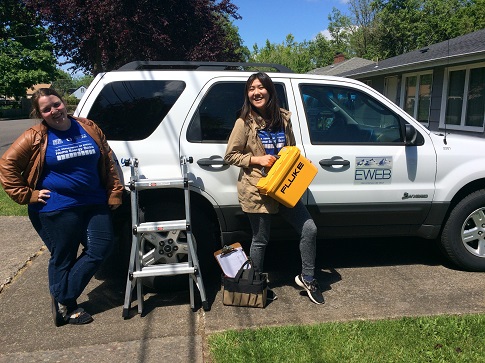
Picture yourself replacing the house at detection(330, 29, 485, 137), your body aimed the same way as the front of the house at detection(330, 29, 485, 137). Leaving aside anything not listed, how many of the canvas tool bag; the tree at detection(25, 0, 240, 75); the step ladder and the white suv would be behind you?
0

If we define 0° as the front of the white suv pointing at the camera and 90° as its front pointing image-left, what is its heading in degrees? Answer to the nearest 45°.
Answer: approximately 270°

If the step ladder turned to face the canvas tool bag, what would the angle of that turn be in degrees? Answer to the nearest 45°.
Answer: approximately 90° to its left

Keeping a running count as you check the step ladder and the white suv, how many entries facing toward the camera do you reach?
1

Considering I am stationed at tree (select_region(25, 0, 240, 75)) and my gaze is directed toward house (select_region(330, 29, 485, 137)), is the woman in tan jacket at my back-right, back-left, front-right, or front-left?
front-right

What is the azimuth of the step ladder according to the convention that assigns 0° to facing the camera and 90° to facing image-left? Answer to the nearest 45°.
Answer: approximately 0°

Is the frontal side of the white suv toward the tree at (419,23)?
no

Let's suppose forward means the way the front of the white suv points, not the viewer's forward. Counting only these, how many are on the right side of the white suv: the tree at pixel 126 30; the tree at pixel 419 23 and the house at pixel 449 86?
0

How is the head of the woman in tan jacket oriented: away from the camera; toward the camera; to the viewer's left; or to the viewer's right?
toward the camera

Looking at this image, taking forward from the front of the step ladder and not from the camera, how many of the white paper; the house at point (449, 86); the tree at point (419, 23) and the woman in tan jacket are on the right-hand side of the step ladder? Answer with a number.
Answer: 0

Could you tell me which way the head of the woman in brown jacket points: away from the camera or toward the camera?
toward the camera

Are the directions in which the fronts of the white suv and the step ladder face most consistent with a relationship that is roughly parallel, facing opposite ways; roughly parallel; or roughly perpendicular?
roughly perpendicular

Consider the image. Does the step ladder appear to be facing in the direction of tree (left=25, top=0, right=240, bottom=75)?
no

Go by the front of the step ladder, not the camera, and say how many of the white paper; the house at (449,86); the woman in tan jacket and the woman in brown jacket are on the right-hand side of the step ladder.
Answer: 1

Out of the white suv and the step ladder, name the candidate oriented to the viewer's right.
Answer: the white suv

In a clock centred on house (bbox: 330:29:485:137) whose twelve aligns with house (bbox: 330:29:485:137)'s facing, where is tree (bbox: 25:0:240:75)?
The tree is roughly at 1 o'clock from the house.

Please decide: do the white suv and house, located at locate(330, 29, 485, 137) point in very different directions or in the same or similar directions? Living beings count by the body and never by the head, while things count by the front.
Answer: very different directions

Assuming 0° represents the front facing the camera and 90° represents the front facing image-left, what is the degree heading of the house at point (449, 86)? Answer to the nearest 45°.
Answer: approximately 45°

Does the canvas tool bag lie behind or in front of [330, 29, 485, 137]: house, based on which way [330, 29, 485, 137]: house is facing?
in front
